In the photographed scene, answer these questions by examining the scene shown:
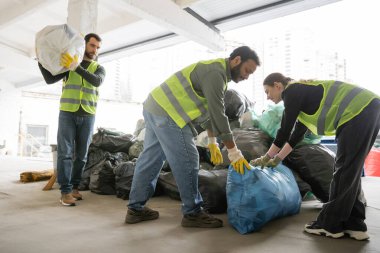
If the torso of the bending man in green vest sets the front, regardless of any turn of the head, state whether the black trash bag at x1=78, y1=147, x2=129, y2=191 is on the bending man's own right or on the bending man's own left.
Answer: on the bending man's own left

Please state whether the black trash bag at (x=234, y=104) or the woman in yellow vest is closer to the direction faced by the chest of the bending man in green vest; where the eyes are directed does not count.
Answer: the woman in yellow vest

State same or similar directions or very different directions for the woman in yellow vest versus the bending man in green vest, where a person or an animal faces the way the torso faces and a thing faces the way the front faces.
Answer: very different directions

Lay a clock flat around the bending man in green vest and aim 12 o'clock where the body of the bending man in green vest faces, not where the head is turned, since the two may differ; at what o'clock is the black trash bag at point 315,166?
The black trash bag is roughly at 11 o'clock from the bending man in green vest.

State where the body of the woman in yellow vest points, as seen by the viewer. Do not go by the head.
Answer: to the viewer's left

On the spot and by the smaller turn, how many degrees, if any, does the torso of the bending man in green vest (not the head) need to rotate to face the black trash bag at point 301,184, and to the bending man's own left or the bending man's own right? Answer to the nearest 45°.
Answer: approximately 45° to the bending man's own left

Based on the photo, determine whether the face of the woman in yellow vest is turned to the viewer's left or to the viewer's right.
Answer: to the viewer's left

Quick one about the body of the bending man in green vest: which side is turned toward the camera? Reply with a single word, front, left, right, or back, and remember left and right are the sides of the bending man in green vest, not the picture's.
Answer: right

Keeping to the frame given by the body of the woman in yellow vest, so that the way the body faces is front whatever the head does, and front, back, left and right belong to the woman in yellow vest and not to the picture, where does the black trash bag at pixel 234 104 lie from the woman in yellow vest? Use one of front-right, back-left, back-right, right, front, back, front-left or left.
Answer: front-right

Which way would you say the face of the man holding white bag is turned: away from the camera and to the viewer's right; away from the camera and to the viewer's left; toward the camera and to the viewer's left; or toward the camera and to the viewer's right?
toward the camera and to the viewer's right

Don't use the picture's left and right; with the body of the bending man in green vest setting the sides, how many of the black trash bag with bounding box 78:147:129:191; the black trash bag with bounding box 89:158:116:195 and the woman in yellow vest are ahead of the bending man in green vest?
1
